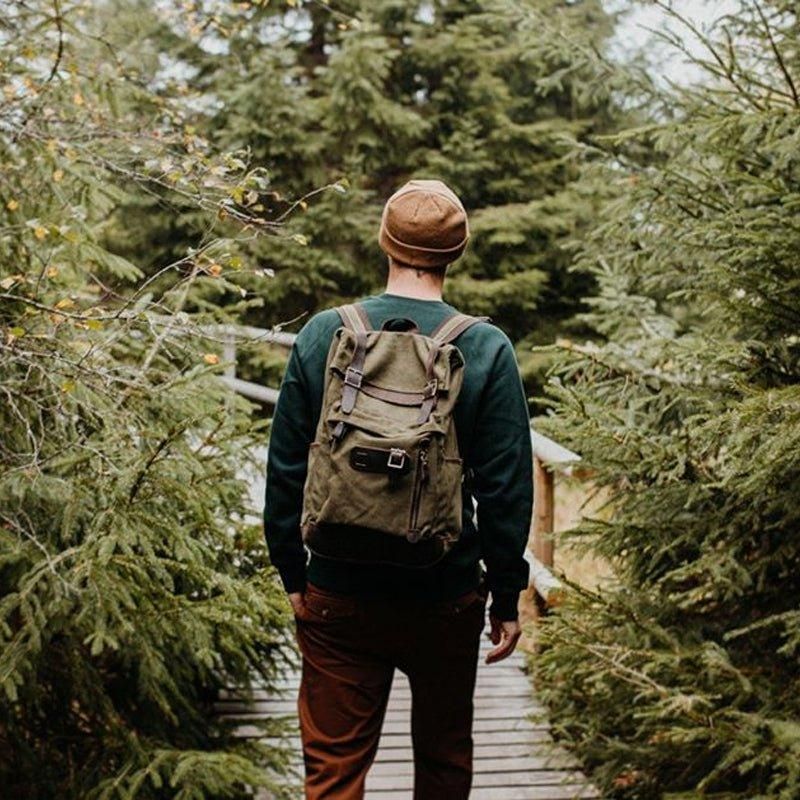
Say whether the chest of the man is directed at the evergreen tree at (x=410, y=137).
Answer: yes

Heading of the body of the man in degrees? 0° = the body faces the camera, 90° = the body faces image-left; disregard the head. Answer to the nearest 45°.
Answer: approximately 180°
